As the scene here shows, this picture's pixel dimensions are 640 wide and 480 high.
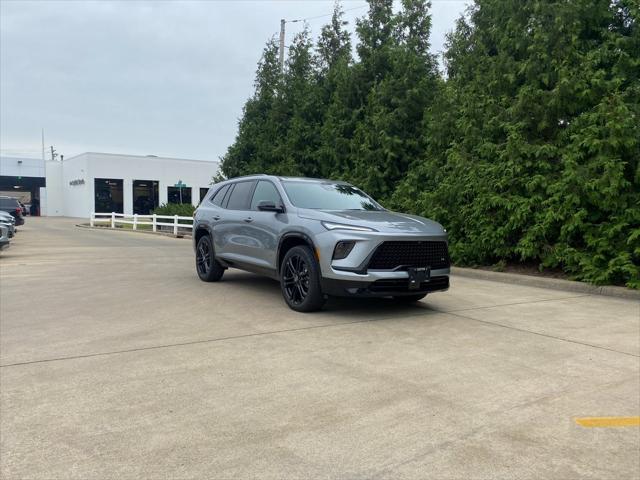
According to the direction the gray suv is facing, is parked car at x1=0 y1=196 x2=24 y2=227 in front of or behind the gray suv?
behind

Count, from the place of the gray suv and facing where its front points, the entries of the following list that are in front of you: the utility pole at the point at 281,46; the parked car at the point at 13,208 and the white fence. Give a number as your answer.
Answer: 0

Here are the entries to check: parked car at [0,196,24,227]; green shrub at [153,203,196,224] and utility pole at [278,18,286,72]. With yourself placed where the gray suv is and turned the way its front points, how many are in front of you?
0

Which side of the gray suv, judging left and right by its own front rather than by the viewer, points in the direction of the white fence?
back

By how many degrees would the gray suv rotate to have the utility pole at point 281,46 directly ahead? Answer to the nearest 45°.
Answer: approximately 135° to its left

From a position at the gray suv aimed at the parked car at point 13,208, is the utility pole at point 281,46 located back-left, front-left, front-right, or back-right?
front-right

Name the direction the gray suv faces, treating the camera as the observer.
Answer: facing the viewer and to the right of the viewer

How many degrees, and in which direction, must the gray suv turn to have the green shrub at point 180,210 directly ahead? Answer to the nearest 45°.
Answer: approximately 135° to its left

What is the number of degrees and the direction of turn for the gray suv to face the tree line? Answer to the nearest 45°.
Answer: approximately 90° to its left
